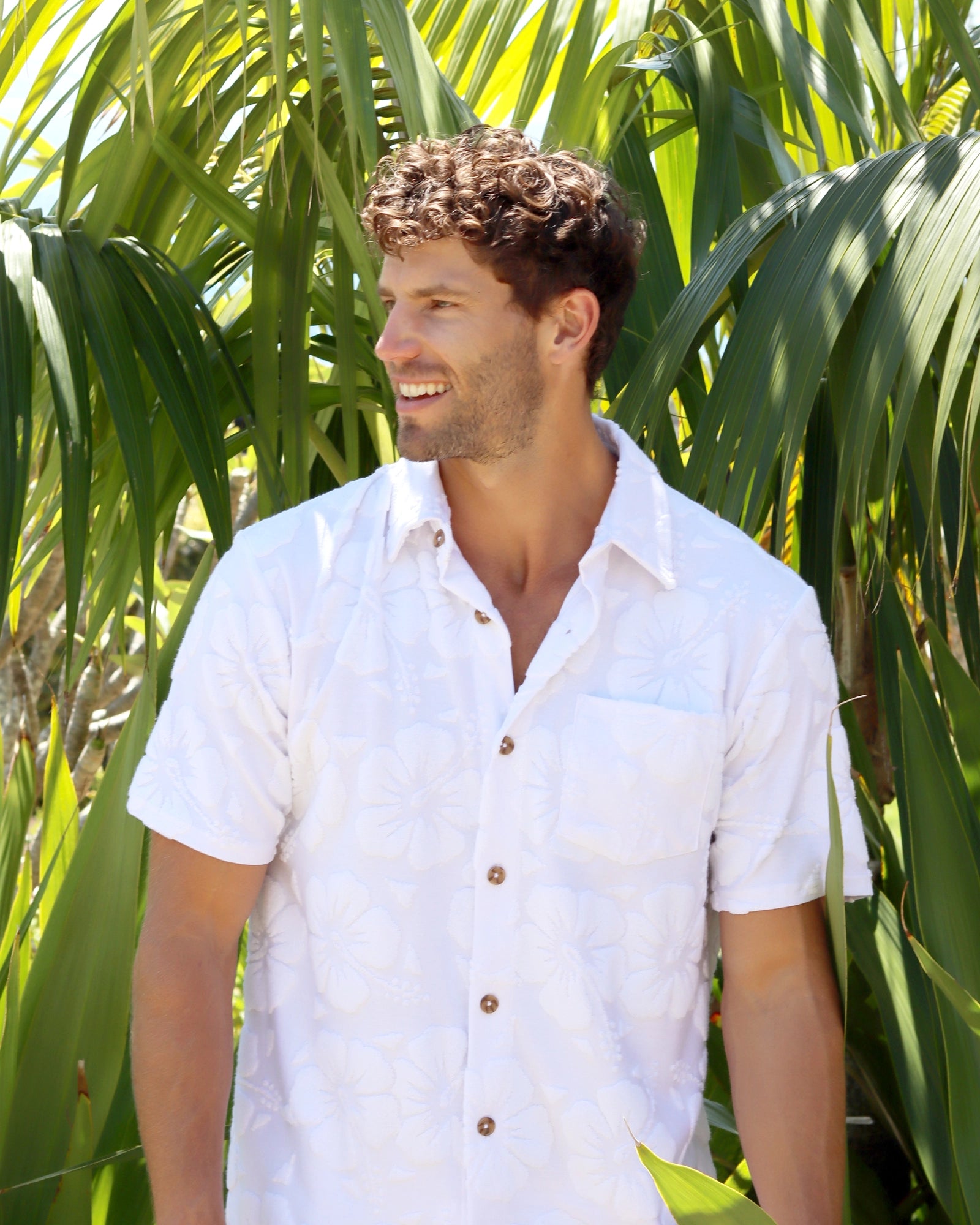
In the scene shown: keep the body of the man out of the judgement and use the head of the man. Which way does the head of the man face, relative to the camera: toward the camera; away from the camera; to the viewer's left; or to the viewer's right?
to the viewer's left

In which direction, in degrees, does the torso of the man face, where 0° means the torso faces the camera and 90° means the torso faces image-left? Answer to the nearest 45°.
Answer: approximately 0°
